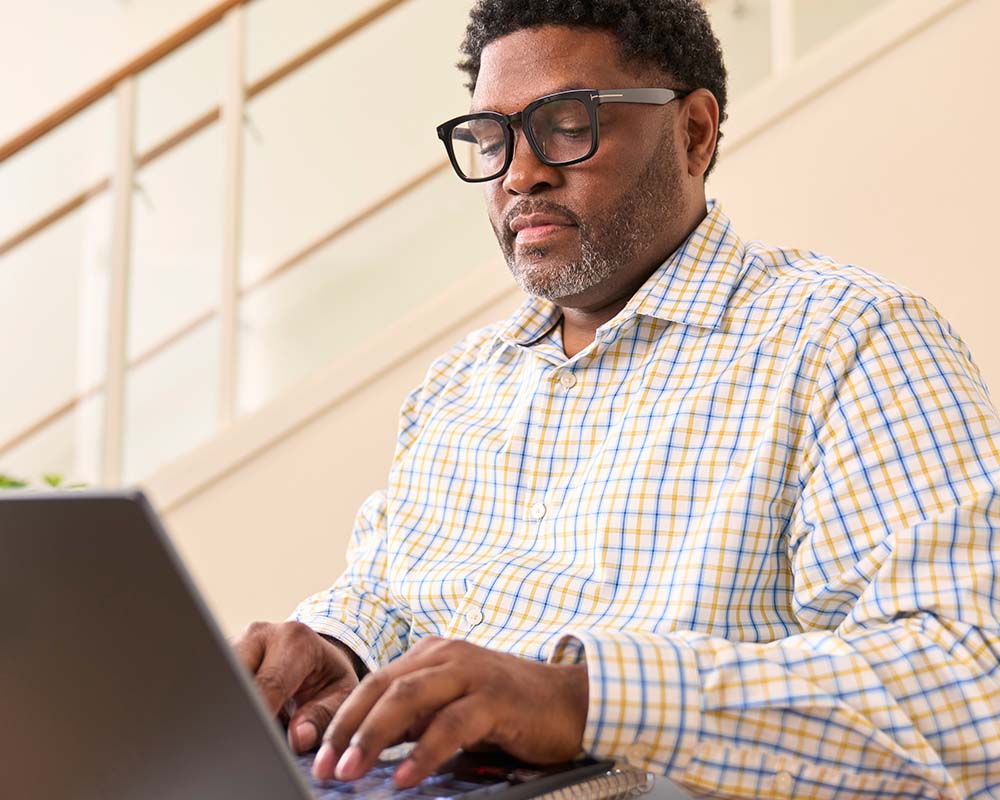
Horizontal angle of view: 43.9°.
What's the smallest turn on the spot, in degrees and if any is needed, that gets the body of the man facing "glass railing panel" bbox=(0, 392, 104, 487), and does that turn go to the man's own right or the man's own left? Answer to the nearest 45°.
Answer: approximately 90° to the man's own right

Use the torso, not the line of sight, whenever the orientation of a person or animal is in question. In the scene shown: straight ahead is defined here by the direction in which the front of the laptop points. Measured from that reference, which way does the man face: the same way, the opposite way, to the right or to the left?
the opposite way

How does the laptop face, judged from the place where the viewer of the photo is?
facing away from the viewer and to the right of the viewer

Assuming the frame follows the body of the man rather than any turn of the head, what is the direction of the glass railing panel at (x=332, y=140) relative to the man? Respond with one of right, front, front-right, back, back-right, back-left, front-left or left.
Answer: back-right

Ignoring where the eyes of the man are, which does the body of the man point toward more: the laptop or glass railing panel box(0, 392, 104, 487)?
the laptop

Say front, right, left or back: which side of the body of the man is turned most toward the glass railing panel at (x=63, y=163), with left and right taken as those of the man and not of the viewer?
right

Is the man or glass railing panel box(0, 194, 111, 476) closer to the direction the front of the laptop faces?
the man

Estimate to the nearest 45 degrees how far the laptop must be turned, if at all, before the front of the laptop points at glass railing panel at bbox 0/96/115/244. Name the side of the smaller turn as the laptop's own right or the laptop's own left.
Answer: approximately 45° to the laptop's own left

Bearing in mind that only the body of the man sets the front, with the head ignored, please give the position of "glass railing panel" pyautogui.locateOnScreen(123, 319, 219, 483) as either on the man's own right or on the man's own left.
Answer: on the man's own right
